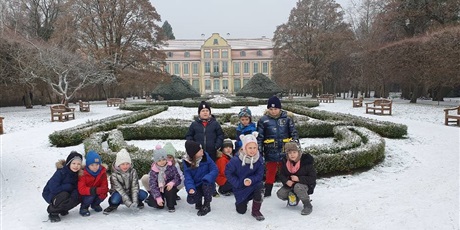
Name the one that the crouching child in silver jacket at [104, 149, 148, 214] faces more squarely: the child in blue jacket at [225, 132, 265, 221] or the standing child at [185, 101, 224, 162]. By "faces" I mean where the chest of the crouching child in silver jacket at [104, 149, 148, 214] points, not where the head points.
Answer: the child in blue jacket

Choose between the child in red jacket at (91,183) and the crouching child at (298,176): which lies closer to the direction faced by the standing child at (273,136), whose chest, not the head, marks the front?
the crouching child

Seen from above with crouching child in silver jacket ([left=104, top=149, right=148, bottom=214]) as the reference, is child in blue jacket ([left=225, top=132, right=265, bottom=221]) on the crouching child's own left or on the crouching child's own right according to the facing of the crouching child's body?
on the crouching child's own left

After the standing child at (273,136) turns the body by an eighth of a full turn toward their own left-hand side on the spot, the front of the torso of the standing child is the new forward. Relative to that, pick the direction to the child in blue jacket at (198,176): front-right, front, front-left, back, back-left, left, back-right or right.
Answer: right

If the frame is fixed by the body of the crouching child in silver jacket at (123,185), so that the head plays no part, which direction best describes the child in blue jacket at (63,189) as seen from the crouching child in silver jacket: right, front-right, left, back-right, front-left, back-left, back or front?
right

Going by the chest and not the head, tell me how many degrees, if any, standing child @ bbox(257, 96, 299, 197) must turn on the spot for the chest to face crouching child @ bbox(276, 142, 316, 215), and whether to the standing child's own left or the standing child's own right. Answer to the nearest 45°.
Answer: approximately 45° to the standing child's own left

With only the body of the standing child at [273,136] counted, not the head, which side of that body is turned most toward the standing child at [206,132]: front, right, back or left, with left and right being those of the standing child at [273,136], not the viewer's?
right

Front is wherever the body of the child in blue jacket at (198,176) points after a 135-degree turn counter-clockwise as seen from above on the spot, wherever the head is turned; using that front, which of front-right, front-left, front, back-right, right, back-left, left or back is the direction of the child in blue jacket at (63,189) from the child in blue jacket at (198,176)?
back-left

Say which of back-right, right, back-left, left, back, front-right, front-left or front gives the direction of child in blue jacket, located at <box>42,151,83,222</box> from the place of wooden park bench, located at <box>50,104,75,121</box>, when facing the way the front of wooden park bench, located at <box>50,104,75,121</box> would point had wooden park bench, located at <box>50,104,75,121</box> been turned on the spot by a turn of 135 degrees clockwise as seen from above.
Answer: left

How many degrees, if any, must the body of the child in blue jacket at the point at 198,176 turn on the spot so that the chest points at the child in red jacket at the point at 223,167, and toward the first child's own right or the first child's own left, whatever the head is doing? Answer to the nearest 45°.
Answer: approximately 135° to the first child's own left
